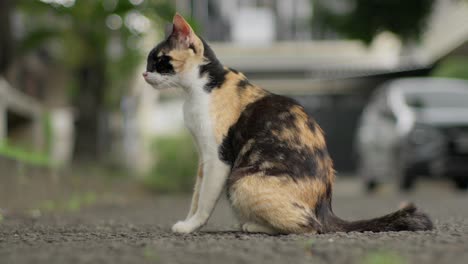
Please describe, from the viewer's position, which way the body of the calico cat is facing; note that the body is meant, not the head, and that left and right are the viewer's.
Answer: facing to the left of the viewer

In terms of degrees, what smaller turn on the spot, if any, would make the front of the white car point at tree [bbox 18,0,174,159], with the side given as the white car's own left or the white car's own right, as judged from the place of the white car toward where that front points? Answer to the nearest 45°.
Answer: approximately 135° to the white car's own right

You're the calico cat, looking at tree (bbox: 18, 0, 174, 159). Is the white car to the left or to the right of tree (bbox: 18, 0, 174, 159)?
right

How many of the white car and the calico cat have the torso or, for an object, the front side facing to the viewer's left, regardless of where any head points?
1

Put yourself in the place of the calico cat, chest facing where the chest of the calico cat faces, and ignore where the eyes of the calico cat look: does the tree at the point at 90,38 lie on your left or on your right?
on your right

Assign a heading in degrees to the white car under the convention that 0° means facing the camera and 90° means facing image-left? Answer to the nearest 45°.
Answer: approximately 315°

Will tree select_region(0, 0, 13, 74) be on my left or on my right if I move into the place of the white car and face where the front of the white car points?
on my right

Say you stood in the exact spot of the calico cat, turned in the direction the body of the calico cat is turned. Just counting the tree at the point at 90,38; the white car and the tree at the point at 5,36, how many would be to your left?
0

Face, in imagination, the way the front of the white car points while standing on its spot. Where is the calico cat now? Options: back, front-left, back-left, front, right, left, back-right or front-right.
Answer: front-right

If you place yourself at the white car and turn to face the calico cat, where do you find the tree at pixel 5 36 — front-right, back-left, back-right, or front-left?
front-right

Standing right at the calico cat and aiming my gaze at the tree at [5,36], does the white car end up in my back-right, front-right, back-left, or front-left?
front-right

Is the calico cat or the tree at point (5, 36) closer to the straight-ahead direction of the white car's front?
the calico cat

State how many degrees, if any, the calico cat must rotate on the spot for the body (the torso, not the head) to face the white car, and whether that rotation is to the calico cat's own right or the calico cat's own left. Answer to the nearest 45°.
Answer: approximately 90° to the calico cat's own right
